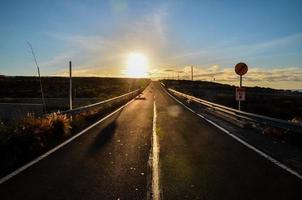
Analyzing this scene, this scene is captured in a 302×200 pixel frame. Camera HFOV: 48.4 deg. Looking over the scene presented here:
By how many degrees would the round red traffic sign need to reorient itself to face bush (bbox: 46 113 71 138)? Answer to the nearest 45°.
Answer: approximately 45° to its right

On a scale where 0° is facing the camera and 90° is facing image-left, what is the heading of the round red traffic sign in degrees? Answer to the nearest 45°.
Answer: approximately 0°
